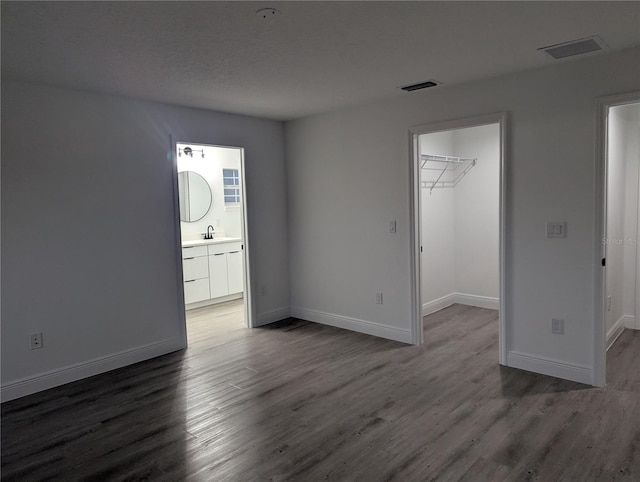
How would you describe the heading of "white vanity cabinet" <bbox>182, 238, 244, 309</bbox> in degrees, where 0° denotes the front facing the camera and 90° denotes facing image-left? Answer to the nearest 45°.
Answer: approximately 315°

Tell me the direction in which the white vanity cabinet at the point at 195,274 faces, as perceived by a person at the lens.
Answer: facing the viewer and to the right of the viewer
